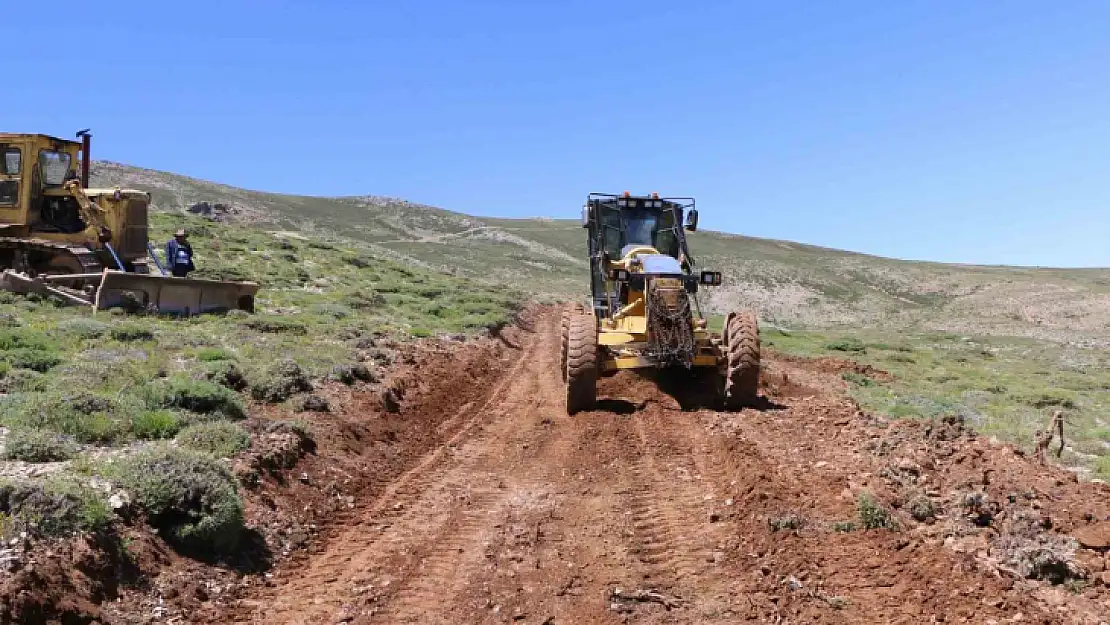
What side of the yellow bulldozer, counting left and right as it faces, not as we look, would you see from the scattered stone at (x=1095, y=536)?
front

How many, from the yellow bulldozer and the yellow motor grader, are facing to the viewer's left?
0

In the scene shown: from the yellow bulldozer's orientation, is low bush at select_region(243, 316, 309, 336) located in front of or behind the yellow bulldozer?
in front

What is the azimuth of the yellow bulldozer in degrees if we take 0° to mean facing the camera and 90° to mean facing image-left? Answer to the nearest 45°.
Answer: approximately 315°
